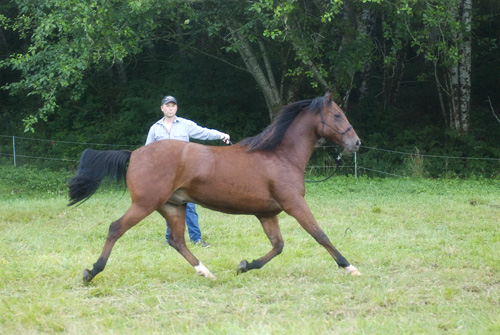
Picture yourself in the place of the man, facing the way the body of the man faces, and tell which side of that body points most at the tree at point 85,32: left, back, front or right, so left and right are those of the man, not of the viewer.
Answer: back

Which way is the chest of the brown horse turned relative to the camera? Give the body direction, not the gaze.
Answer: to the viewer's right

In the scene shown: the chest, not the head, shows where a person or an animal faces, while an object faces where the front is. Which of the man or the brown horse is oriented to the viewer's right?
the brown horse

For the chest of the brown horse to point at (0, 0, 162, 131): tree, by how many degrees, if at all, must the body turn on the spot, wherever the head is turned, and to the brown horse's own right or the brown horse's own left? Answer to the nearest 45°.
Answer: approximately 90° to the brown horse's own left

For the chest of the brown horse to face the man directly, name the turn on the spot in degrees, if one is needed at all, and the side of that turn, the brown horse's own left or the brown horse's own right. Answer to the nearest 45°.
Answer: approximately 90° to the brown horse's own left

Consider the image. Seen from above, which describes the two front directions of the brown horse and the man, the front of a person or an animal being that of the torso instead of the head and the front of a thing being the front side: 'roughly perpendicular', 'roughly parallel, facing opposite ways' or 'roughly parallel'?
roughly perpendicular

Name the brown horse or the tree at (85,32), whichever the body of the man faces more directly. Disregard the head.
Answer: the brown horse

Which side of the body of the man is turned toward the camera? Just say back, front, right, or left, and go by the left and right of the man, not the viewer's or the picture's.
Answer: front

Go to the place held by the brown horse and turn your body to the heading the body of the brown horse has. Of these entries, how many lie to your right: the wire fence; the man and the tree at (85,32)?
0

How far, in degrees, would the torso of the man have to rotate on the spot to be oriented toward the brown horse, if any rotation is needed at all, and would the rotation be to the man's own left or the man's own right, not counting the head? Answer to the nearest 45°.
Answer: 0° — they already face it

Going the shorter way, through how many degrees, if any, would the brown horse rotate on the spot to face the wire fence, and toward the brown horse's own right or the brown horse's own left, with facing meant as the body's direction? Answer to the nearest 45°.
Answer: approximately 90° to the brown horse's own left

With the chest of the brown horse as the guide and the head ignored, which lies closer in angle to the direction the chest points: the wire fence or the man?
the wire fence
